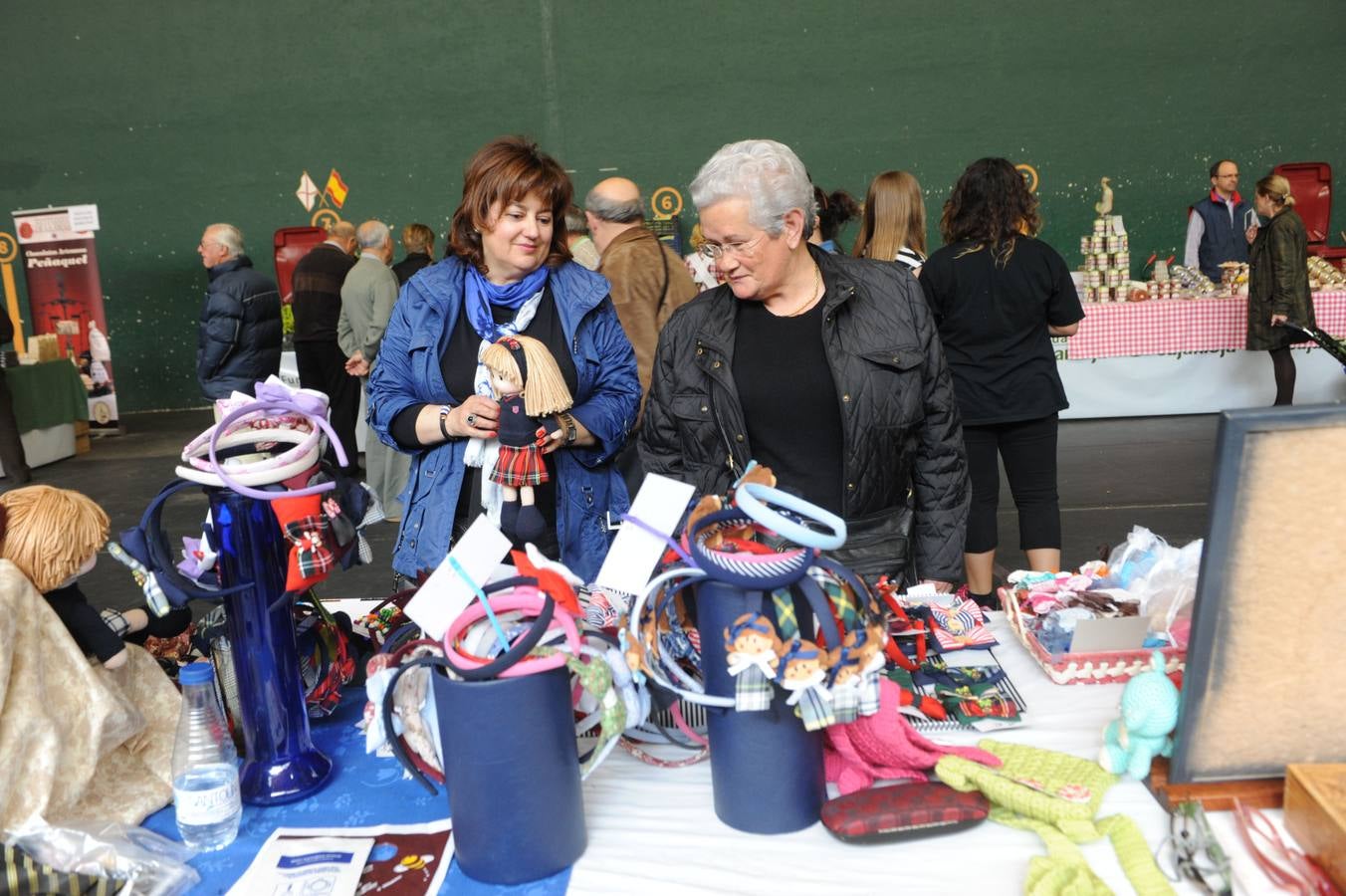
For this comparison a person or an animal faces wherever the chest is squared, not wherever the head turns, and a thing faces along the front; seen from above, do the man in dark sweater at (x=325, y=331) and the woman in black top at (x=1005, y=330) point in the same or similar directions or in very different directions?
same or similar directions

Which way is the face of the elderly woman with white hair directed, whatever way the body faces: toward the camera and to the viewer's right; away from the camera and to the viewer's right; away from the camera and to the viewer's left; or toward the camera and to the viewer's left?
toward the camera and to the viewer's left

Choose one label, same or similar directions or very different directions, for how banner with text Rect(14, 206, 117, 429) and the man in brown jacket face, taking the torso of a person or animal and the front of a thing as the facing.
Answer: very different directions

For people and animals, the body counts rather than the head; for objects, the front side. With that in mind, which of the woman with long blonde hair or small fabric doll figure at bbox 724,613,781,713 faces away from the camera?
the woman with long blonde hair

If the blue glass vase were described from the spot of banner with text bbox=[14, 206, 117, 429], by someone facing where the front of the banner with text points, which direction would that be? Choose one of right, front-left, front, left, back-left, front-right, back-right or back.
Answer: front

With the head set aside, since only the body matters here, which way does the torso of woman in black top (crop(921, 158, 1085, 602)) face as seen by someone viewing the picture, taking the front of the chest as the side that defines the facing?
away from the camera

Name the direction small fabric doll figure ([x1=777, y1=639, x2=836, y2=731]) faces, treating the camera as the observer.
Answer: facing the viewer

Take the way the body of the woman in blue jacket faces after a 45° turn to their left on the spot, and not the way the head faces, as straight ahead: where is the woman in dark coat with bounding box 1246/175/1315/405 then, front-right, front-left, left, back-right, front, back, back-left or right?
left

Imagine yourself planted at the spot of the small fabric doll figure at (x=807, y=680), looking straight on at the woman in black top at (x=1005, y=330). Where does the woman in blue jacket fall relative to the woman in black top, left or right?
left

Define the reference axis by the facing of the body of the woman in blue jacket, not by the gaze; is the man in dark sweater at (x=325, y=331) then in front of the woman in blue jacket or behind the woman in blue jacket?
behind

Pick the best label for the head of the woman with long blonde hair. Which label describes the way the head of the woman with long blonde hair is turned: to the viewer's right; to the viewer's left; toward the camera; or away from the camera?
away from the camera
